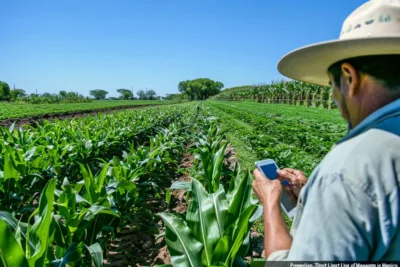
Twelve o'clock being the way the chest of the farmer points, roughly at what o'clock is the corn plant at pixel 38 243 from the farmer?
The corn plant is roughly at 11 o'clock from the farmer.

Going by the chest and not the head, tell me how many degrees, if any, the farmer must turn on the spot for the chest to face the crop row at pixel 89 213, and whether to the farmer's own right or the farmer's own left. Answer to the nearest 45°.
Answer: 0° — they already face it

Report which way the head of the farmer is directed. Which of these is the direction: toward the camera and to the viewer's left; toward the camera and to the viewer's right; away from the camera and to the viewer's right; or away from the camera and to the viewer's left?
away from the camera and to the viewer's left

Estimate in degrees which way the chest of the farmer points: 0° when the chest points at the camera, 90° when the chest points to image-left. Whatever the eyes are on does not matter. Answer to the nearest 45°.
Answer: approximately 135°
